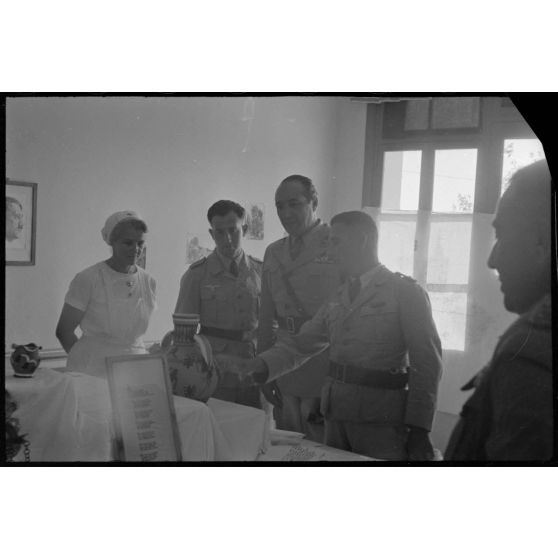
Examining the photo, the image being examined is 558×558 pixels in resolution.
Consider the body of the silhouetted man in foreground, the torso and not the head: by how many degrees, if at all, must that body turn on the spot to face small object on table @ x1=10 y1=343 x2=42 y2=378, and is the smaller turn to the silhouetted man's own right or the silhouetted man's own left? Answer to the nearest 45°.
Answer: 0° — they already face it

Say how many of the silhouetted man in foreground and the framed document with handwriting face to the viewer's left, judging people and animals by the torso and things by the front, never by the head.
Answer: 1

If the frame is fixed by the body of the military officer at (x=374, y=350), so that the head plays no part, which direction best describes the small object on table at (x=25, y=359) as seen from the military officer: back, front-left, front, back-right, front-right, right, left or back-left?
front-right

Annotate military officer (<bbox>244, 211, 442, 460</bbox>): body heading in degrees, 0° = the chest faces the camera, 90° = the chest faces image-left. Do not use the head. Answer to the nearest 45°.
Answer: approximately 45°

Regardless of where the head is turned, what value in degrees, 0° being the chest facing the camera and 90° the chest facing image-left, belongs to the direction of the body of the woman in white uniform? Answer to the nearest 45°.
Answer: approximately 315°

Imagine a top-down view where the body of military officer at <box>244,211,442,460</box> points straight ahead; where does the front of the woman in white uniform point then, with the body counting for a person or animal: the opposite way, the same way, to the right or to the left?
to the left

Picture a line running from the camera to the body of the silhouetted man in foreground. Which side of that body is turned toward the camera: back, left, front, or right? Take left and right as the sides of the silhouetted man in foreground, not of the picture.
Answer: left

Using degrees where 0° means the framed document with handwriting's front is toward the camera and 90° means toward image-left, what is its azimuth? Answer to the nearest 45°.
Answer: approximately 0°
